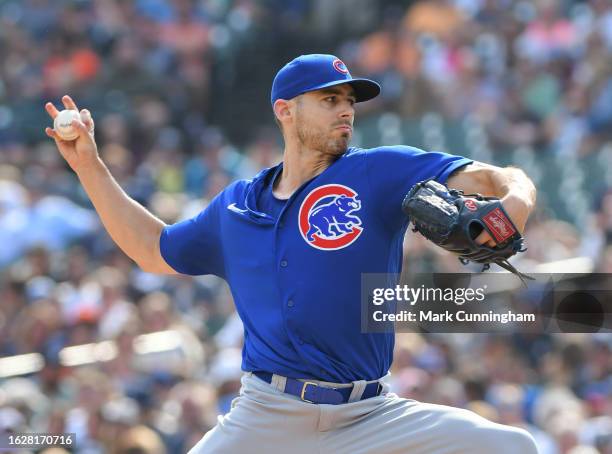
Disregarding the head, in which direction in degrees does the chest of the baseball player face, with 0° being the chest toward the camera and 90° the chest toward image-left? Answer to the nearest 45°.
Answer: approximately 0°
